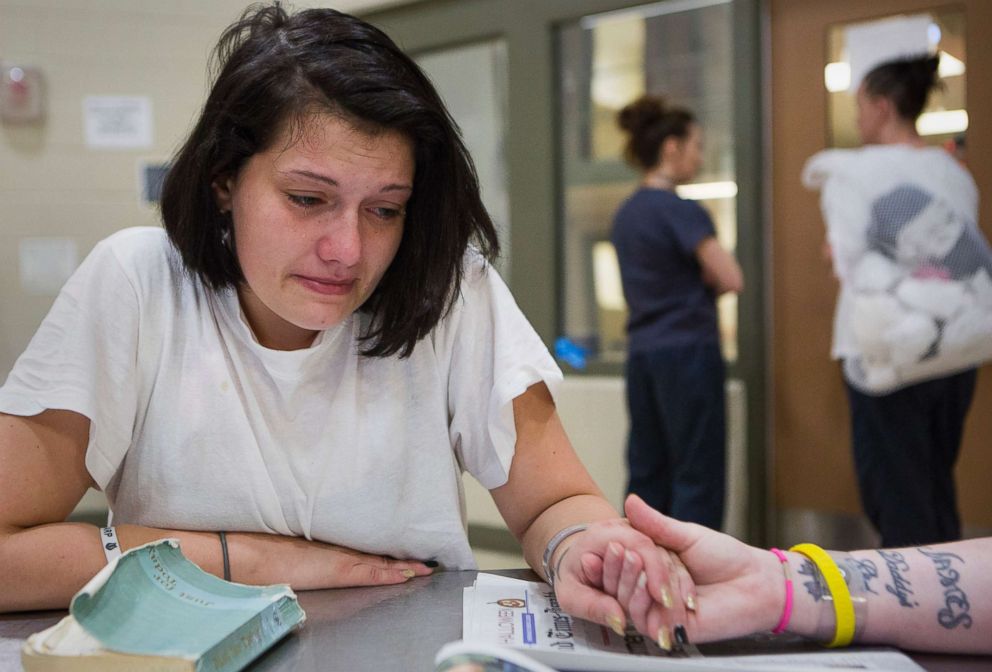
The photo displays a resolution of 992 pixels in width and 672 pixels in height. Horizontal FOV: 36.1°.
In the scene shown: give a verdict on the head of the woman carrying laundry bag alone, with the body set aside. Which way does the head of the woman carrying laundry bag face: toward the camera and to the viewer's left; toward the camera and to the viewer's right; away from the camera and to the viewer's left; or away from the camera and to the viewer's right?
away from the camera and to the viewer's left

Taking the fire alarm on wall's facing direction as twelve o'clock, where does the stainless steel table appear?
The stainless steel table is roughly at 12 o'clock from the fire alarm on wall.

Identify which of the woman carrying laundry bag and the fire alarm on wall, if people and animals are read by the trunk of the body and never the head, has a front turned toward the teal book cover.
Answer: the fire alarm on wall

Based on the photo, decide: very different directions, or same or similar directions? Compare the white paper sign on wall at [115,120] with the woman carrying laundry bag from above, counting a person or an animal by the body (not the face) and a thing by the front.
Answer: very different directions

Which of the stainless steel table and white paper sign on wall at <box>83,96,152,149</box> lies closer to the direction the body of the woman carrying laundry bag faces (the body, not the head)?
the white paper sign on wall

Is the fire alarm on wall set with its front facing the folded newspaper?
yes

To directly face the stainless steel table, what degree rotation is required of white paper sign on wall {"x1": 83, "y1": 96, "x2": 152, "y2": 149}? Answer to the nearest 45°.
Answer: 0° — it already faces it

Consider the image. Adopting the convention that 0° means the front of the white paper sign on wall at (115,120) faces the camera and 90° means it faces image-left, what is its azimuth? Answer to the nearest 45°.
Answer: approximately 0°

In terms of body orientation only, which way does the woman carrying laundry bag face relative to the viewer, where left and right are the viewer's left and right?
facing away from the viewer and to the left of the viewer
